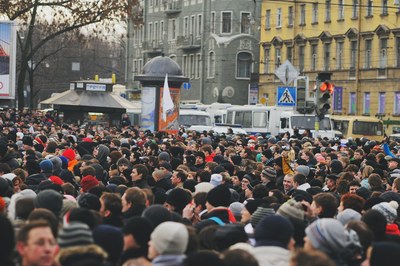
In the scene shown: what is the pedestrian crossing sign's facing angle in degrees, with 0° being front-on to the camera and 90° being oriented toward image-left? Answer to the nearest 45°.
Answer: approximately 0°
